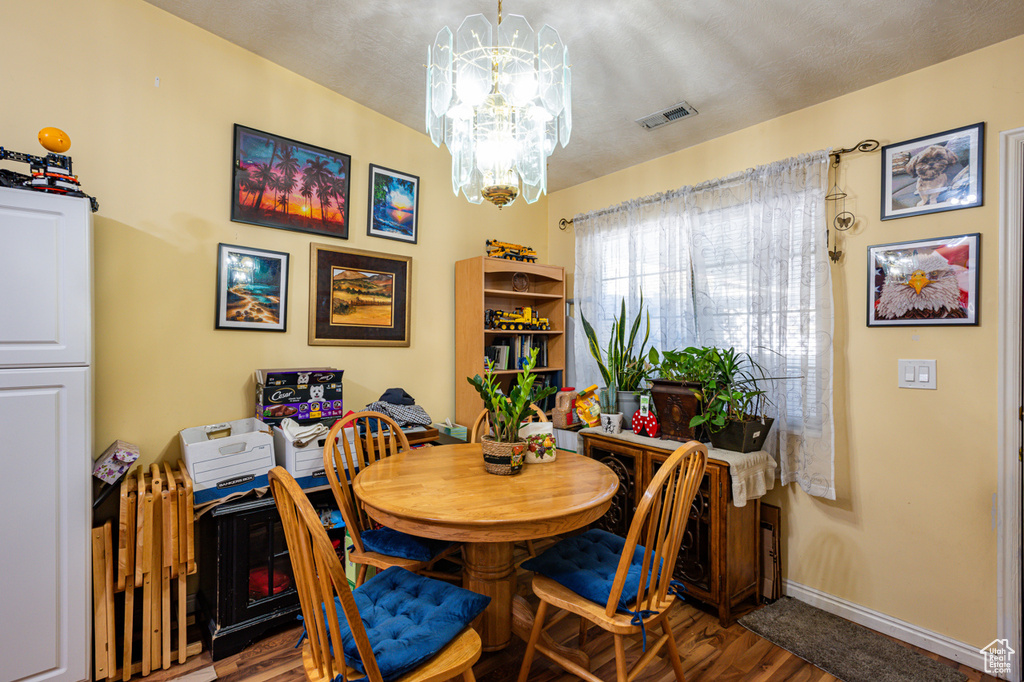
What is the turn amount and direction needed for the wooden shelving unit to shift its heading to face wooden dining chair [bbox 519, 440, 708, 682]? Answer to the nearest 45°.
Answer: approximately 45° to its right

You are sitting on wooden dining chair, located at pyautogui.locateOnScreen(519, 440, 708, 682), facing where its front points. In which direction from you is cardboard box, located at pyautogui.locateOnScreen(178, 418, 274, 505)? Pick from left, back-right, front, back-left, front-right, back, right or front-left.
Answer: front-left

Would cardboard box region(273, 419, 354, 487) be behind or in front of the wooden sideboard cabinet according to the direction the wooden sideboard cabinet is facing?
in front

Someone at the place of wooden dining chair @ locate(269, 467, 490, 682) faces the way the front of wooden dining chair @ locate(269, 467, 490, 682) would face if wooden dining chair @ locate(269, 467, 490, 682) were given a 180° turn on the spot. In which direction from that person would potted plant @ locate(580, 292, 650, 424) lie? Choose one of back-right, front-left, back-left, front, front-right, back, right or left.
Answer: back

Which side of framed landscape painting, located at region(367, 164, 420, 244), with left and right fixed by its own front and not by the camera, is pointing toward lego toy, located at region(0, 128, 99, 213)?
right

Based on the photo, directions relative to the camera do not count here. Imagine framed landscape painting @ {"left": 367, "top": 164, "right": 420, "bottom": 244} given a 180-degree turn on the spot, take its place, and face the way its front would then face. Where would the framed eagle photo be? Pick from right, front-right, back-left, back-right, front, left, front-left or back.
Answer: back

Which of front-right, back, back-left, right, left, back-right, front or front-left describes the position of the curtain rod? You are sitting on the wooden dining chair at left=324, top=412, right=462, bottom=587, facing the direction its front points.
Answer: front-left

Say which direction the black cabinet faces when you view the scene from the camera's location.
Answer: facing the viewer and to the right of the viewer
